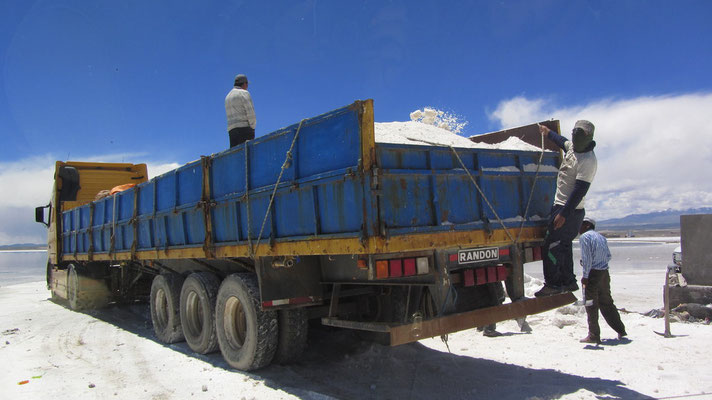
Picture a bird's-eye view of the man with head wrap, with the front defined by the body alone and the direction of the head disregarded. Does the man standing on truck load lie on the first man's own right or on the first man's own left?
on the first man's own right

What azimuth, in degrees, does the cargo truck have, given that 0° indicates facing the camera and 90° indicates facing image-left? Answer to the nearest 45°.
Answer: approximately 135°

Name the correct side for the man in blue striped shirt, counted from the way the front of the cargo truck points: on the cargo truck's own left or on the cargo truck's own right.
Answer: on the cargo truck's own right

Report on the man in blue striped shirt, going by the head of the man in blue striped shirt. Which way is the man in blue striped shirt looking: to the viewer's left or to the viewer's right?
to the viewer's left

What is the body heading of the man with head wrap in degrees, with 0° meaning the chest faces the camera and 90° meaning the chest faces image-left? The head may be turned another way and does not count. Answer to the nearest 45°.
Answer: approximately 45°

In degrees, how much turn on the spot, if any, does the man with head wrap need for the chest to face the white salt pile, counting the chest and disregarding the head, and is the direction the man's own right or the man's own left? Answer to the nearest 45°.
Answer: approximately 45° to the man's own right
